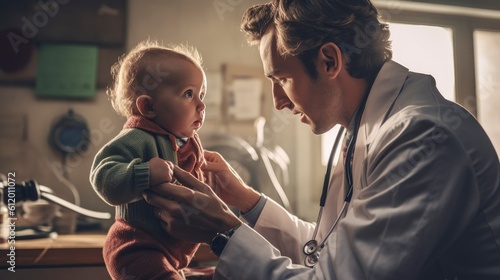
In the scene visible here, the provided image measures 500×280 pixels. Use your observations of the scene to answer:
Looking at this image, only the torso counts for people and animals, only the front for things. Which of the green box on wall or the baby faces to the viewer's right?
the baby

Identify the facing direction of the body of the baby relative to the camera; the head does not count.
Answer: to the viewer's right

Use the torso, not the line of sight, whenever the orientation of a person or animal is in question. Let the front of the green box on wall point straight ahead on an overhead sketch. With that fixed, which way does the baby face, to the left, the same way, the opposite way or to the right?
to the left

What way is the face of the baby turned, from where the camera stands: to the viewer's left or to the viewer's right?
to the viewer's right

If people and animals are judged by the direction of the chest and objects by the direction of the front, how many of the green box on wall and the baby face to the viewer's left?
0

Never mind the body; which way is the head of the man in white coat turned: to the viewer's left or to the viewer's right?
to the viewer's left

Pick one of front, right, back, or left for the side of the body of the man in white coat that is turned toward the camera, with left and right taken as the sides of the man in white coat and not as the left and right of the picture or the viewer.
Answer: left

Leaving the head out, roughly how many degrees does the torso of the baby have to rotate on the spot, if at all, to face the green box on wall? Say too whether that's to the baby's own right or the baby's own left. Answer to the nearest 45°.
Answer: approximately 90° to the baby's own left
